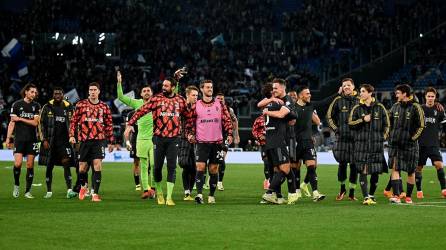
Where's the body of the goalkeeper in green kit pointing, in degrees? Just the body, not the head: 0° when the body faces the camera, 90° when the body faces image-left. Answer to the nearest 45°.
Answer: approximately 0°
